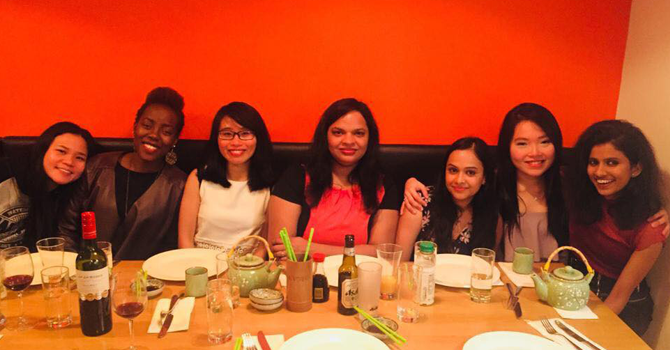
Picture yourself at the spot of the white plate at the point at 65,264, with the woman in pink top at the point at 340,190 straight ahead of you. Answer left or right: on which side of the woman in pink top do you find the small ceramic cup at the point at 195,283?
right

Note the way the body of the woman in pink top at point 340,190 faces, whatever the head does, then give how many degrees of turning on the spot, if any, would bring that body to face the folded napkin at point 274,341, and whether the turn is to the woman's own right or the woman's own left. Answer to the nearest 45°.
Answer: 0° — they already face it

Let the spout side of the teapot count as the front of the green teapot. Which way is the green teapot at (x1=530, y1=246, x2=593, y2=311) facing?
to the viewer's left
